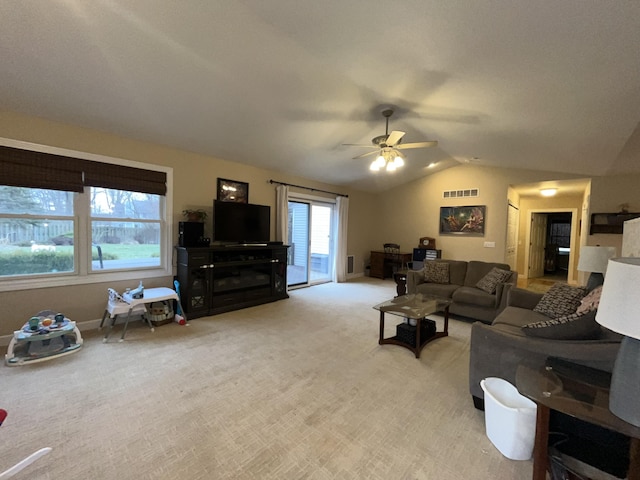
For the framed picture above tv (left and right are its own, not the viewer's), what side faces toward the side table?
front

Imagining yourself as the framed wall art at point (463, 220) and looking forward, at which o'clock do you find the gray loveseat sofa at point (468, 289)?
The gray loveseat sofa is roughly at 12 o'clock from the framed wall art.

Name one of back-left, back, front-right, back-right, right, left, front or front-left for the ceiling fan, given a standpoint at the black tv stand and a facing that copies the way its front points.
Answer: front

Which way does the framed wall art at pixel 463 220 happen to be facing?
toward the camera

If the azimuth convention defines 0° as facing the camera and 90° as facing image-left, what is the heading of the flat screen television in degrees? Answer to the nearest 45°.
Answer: approximately 315°

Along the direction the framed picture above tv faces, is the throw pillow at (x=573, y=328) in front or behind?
in front

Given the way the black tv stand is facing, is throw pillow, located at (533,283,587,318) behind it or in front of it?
in front

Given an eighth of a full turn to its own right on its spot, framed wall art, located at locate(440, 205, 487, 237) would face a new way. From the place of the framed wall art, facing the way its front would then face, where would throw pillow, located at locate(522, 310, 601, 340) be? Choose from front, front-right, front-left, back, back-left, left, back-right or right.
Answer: front-left

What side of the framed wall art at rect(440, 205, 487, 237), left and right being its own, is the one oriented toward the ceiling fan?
front

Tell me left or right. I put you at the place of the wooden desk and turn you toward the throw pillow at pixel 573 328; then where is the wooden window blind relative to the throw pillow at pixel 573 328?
right

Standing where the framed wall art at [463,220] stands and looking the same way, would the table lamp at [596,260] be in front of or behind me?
in front

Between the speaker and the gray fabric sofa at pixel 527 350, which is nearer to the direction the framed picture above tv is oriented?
the gray fabric sofa
